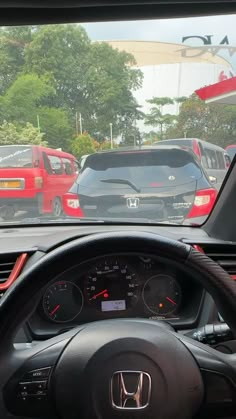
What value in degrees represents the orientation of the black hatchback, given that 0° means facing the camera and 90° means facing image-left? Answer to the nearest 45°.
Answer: approximately 180°

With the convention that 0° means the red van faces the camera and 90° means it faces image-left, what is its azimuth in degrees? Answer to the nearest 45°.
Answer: approximately 225°

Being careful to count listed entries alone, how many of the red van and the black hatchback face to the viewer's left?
0

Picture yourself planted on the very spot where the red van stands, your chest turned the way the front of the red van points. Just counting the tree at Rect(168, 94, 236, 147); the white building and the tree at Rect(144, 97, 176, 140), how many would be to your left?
0

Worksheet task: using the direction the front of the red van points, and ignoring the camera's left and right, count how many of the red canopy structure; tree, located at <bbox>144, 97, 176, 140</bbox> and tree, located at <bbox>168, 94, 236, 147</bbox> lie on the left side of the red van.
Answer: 0
